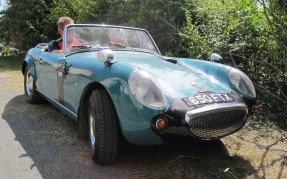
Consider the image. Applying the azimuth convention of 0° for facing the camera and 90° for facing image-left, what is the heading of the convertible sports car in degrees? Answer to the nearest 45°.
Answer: approximately 315°
